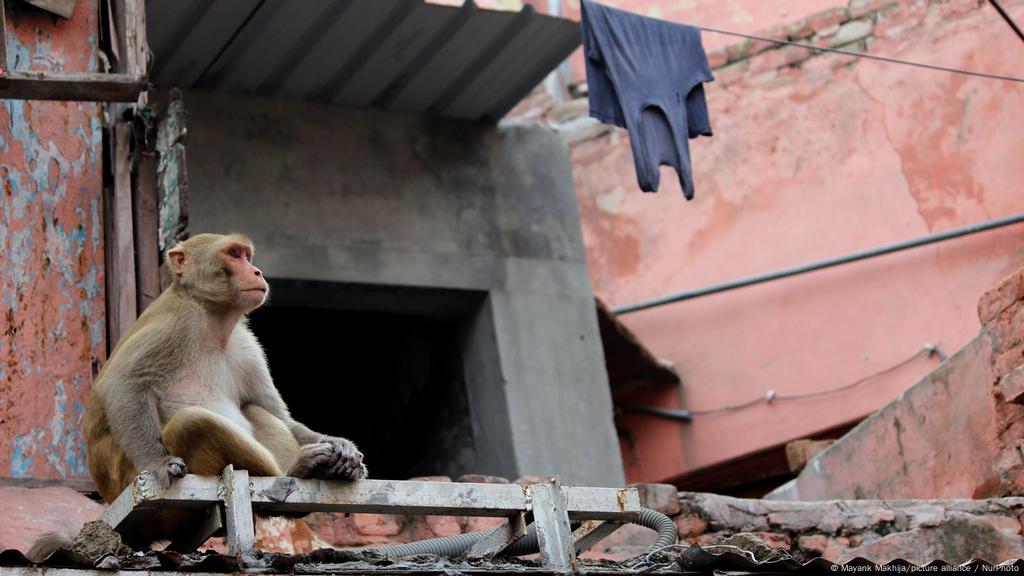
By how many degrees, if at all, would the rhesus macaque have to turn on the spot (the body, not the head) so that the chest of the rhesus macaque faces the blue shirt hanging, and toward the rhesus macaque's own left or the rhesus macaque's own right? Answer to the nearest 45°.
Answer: approximately 90° to the rhesus macaque's own left

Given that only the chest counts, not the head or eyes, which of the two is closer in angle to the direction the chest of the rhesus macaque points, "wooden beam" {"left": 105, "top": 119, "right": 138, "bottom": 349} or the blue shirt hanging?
the blue shirt hanging

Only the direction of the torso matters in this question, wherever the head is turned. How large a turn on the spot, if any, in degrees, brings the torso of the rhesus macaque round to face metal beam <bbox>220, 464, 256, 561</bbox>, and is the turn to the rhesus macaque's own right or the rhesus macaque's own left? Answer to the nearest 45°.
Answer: approximately 45° to the rhesus macaque's own right

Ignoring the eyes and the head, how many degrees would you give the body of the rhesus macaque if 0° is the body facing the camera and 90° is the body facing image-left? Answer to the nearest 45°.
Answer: approximately 315°

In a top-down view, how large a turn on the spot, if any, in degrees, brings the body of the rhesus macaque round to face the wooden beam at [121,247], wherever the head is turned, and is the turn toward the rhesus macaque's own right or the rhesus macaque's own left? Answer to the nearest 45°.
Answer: approximately 135° to the rhesus macaque's own left
